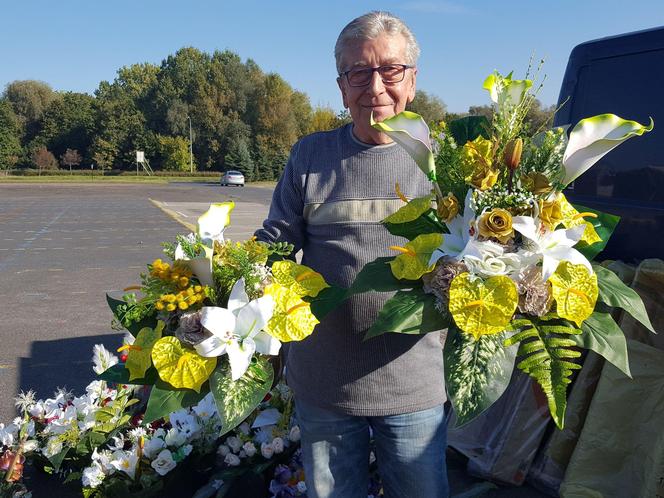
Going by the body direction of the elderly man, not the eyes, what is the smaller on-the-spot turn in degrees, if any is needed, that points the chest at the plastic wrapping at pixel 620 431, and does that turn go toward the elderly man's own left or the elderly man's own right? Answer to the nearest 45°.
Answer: approximately 135° to the elderly man's own left

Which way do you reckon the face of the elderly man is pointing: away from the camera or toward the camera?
toward the camera

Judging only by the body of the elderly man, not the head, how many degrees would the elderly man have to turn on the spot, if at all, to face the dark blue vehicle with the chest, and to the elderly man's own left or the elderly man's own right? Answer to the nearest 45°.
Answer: approximately 135° to the elderly man's own left

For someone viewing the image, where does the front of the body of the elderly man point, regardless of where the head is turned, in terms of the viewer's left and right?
facing the viewer

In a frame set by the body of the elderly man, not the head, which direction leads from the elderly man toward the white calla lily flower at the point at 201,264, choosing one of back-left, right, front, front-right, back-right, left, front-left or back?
front-right
